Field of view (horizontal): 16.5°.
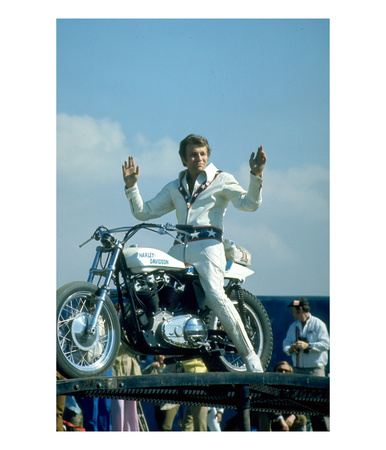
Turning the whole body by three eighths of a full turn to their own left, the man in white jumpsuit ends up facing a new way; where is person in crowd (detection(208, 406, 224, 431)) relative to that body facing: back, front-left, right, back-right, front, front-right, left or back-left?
left

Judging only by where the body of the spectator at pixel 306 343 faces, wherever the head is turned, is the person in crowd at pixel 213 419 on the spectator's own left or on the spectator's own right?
on the spectator's own right

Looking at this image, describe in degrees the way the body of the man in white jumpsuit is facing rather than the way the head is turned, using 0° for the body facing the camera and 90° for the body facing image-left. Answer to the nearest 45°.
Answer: approximately 45°

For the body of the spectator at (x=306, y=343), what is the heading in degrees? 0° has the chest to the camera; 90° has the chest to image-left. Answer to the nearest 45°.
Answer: approximately 45°

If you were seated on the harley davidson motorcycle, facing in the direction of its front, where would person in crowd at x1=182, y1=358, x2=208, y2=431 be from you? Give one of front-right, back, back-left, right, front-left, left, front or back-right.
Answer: back-right
